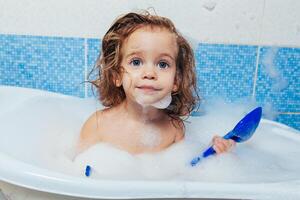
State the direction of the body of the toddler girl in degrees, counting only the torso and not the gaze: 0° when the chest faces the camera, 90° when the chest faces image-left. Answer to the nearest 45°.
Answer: approximately 0°
